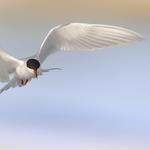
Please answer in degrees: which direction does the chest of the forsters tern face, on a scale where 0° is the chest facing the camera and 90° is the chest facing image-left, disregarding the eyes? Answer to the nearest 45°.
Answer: approximately 0°
